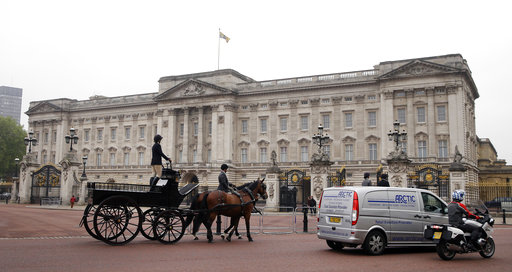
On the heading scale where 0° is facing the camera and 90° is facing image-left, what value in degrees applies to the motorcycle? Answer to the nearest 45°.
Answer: approximately 225°

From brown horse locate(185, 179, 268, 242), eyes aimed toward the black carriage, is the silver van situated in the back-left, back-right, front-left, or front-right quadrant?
back-left

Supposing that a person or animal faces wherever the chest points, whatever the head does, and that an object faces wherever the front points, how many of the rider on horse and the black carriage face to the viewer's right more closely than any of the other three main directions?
2

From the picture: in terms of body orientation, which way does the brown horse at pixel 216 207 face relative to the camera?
to the viewer's right

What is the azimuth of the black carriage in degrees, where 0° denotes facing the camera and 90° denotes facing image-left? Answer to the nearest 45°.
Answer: approximately 270°

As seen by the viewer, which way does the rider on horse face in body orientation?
to the viewer's right

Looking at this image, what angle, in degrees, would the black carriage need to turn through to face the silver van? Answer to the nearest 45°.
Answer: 0° — it already faces it

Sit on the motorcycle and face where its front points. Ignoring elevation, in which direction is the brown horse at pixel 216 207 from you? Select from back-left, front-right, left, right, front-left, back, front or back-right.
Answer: back-left

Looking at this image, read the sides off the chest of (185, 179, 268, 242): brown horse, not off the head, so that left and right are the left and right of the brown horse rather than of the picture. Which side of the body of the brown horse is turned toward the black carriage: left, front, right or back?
back

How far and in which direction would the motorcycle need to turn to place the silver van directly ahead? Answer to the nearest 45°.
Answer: approximately 135° to its left
